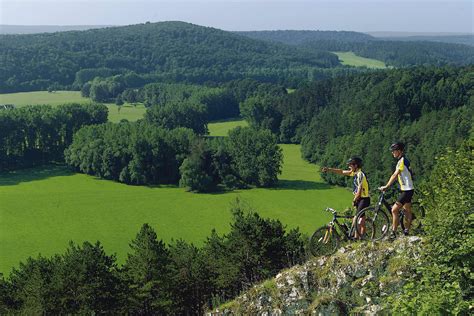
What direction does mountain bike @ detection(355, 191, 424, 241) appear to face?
to the viewer's left

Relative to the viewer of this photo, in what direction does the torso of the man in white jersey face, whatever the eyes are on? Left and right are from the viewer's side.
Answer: facing to the left of the viewer

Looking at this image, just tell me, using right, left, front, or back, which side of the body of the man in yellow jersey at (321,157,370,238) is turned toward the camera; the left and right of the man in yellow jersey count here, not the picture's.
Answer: left

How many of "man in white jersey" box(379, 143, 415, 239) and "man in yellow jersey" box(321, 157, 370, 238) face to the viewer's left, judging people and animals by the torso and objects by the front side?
2
